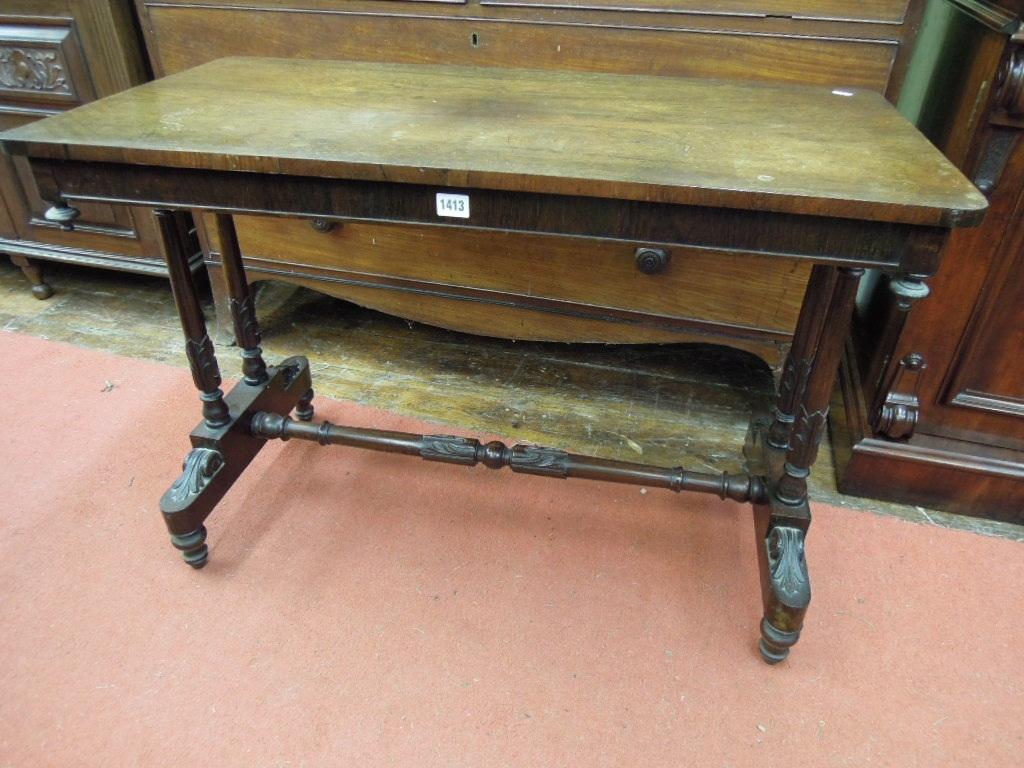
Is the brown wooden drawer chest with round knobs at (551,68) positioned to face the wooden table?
yes

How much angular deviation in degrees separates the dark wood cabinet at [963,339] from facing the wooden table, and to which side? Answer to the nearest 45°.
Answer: approximately 45° to its right

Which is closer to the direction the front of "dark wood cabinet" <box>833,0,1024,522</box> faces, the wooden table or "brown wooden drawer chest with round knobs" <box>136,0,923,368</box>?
the wooden table

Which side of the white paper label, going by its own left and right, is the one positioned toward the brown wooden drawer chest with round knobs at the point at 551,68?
back

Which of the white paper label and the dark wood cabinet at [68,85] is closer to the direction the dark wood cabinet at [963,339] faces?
the white paper label

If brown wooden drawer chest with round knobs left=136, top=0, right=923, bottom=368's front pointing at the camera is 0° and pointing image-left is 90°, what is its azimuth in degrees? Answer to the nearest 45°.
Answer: approximately 0°

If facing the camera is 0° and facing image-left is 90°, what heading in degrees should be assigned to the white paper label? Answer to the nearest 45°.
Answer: approximately 0°

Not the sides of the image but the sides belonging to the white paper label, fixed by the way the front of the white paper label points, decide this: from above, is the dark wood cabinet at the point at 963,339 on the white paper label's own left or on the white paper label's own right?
on the white paper label's own left

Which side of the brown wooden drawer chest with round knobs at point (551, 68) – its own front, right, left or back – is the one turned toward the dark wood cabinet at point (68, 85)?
right
